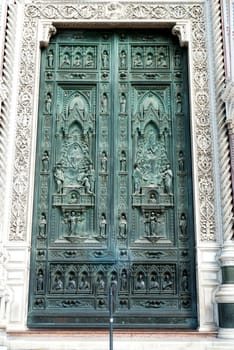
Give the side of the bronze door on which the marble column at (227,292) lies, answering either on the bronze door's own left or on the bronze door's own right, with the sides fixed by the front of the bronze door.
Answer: on the bronze door's own left

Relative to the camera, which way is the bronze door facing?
toward the camera

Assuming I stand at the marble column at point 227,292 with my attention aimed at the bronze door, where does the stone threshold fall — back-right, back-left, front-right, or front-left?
front-left
